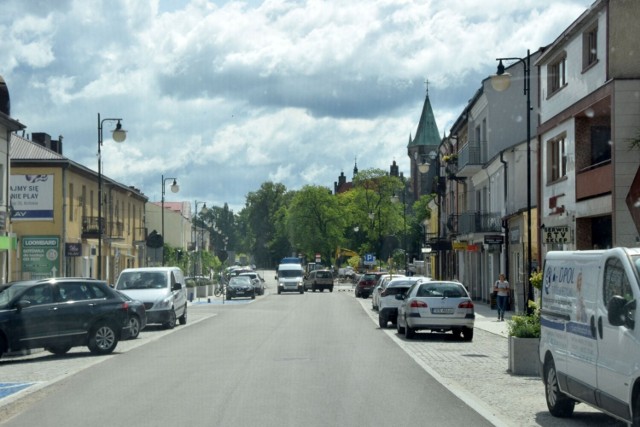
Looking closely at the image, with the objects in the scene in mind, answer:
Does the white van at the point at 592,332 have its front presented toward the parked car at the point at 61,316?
no

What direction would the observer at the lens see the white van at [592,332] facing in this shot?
facing the viewer and to the right of the viewer

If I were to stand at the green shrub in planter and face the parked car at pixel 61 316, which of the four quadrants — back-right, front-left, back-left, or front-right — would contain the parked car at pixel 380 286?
front-right

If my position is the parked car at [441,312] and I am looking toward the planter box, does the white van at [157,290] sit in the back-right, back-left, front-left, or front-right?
back-right

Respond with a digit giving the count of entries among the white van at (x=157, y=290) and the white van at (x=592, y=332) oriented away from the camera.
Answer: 0

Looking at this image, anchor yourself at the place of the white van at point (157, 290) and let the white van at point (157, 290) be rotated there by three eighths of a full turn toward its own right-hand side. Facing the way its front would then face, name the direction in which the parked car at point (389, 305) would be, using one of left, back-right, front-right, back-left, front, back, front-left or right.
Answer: right

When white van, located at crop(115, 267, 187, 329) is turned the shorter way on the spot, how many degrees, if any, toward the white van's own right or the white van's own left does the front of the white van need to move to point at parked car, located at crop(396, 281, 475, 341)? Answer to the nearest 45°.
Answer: approximately 90° to the white van's own left

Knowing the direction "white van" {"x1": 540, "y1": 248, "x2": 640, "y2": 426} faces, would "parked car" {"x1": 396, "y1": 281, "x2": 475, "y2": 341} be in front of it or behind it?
behind

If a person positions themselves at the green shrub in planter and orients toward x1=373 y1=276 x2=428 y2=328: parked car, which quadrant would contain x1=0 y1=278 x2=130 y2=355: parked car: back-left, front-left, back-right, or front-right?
front-left

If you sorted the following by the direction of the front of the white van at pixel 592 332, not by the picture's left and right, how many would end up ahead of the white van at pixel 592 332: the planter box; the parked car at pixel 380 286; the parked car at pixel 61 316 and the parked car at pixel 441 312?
0

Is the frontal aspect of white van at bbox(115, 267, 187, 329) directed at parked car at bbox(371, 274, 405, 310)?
no

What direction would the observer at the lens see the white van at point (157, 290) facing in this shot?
facing the viewer and to the left of the viewer

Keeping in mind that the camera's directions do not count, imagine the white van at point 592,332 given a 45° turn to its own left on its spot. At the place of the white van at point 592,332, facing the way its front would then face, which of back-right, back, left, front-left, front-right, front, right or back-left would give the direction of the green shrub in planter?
left

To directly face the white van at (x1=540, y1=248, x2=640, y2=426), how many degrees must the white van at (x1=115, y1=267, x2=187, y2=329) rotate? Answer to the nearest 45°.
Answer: approximately 45° to its left
